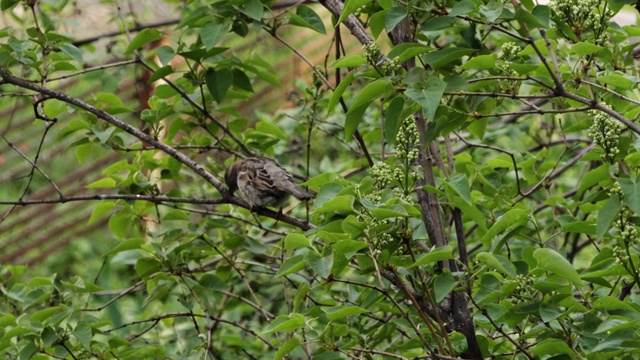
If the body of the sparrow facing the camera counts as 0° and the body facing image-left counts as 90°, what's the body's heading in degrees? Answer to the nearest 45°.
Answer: approximately 90°
